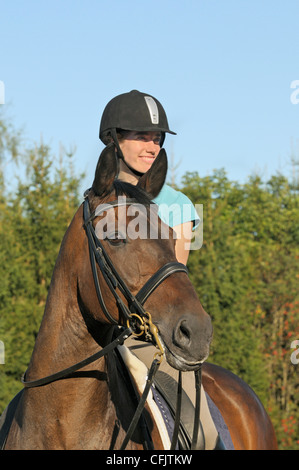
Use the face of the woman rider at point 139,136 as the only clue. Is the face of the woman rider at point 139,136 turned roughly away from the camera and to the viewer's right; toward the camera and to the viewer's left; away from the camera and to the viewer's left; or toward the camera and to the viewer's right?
toward the camera and to the viewer's right

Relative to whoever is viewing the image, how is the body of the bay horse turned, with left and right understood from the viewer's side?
facing the viewer and to the left of the viewer
